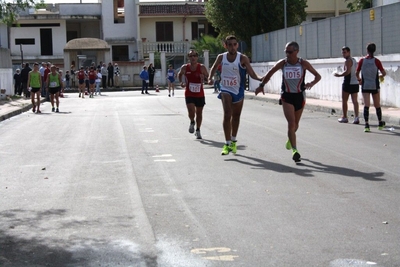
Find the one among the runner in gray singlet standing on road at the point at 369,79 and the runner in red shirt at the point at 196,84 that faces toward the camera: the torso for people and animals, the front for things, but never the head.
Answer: the runner in red shirt

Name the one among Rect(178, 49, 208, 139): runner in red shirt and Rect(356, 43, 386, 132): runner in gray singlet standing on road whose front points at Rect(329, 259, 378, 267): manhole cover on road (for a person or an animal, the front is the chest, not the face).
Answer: the runner in red shirt

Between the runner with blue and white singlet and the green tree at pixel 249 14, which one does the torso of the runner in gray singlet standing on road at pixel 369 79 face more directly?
the green tree

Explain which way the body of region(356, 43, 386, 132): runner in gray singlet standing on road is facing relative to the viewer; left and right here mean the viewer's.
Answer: facing away from the viewer

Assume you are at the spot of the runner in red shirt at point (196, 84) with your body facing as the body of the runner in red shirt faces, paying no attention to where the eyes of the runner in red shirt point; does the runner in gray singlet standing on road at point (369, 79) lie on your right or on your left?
on your left

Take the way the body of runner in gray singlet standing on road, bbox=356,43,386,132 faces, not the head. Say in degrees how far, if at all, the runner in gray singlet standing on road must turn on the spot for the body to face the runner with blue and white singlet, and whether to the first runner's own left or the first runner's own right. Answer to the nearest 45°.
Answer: approximately 135° to the first runner's own left

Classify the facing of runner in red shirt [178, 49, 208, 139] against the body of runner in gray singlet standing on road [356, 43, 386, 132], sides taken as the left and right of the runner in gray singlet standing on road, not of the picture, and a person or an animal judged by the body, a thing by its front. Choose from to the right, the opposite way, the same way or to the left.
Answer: the opposite way

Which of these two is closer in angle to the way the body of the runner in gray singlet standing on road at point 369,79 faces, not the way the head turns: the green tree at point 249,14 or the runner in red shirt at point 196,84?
the green tree

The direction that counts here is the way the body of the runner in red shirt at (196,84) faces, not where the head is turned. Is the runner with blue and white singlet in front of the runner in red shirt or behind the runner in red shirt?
in front

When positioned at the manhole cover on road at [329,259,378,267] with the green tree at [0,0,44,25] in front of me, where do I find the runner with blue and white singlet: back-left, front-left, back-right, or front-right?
front-right

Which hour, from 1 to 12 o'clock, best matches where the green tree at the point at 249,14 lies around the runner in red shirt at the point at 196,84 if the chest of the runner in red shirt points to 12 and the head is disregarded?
The green tree is roughly at 6 o'clock from the runner in red shirt.

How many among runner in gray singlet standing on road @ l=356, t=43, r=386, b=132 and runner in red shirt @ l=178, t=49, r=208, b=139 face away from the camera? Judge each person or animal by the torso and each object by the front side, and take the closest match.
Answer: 1

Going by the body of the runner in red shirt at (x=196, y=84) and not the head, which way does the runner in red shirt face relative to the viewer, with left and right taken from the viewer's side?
facing the viewer
